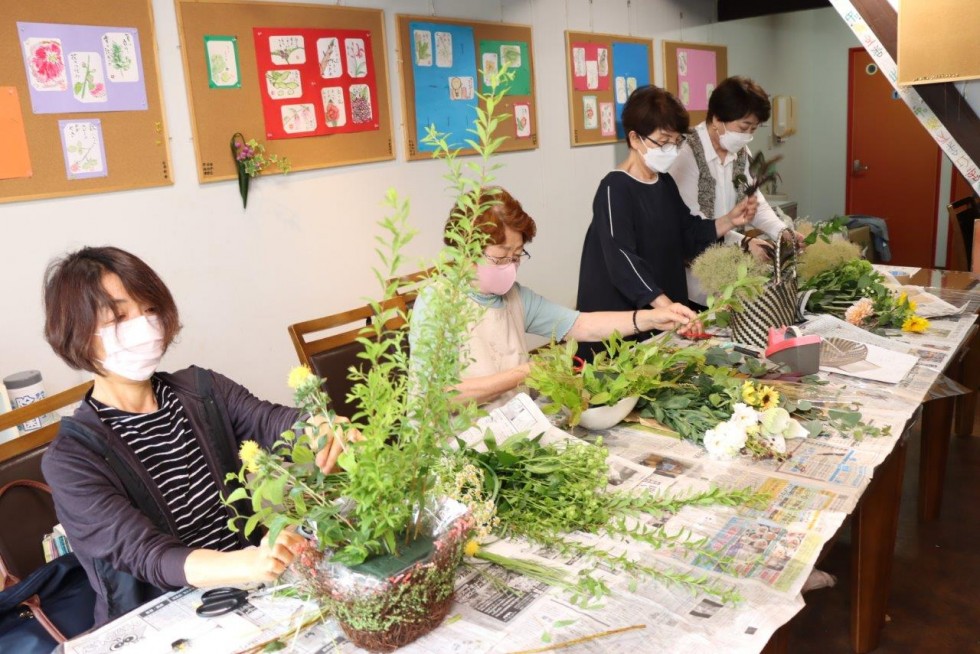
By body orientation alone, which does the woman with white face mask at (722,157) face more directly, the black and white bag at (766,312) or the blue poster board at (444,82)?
the black and white bag

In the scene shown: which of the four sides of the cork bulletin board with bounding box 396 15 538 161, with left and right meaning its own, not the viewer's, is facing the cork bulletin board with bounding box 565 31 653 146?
left

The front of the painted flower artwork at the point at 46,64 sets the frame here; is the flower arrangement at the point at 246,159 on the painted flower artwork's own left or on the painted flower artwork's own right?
on the painted flower artwork's own left

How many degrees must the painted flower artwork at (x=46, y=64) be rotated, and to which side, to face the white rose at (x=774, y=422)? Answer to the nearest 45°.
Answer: approximately 45° to its left

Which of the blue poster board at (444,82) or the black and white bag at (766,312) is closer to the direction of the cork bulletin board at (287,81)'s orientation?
the black and white bag

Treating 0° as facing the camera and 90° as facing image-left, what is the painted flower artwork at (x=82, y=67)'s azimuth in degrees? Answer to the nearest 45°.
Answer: approximately 0°

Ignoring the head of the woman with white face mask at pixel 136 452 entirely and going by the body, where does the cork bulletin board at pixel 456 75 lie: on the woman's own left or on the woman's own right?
on the woman's own left

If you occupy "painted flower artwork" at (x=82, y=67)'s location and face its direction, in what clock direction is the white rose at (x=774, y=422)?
The white rose is roughly at 11 o'clock from the painted flower artwork.

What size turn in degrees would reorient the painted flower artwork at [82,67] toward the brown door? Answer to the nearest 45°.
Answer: approximately 90° to its left

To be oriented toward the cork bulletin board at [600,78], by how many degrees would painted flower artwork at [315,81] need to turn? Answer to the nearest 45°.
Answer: approximately 90° to its left
